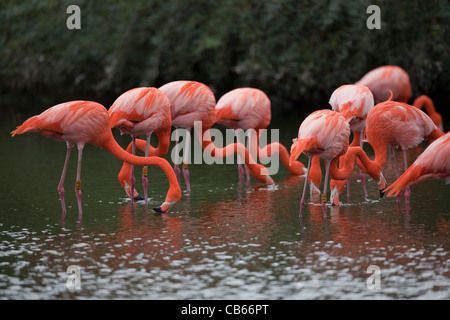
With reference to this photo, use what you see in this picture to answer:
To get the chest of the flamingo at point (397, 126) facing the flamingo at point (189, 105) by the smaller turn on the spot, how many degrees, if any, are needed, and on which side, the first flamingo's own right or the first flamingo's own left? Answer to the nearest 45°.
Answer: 0° — it already faces it

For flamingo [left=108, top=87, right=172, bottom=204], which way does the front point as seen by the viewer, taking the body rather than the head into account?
to the viewer's right

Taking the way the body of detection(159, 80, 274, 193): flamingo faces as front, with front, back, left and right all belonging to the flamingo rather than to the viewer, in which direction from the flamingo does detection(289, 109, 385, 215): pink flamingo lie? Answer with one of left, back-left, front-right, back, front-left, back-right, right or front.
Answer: front-right

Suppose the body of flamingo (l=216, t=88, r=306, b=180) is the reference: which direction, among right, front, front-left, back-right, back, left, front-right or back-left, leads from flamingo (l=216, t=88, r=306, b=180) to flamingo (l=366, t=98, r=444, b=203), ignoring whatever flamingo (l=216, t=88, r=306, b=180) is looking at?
front-right

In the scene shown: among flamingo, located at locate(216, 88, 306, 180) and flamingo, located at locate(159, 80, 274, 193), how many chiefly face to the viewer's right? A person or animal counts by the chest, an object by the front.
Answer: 2

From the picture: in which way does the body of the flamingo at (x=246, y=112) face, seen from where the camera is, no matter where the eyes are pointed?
to the viewer's right

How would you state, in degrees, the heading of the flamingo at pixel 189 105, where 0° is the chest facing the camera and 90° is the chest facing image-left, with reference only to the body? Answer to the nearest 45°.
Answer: approximately 270°

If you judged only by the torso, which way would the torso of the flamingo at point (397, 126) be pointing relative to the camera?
to the viewer's left

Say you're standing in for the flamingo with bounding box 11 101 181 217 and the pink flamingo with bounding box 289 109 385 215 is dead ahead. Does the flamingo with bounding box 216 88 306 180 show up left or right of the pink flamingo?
left
